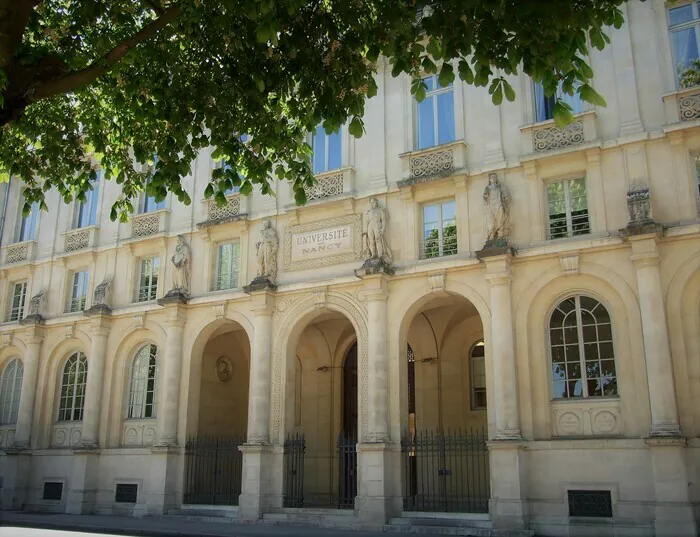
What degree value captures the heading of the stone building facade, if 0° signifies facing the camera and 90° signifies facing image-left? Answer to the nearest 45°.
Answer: approximately 45°
